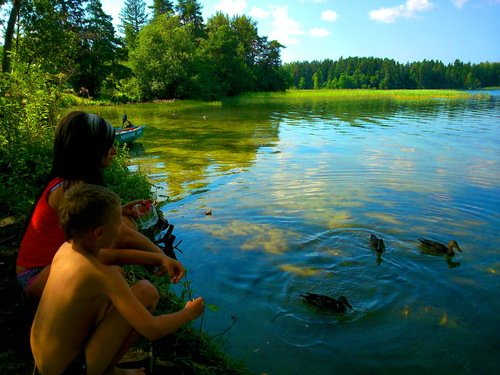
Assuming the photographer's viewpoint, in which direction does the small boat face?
facing away from the viewer and to the right of the viewer

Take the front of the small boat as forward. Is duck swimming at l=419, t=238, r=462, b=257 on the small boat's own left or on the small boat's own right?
on the small boat's own right

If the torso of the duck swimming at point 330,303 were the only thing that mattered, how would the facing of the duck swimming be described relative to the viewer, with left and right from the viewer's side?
facing the viewer and to the right of the viewer

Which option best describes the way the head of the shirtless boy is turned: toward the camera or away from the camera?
away from the camera

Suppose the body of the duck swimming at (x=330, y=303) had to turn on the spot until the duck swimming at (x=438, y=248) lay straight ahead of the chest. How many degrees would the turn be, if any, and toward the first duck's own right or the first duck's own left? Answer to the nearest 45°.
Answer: approximately 90° to the first duck's own left

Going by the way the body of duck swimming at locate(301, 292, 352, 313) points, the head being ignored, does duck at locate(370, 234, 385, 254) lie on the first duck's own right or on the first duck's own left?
on the first duck's own left

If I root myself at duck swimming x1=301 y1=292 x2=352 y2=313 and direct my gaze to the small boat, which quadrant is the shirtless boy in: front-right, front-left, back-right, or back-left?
back-left

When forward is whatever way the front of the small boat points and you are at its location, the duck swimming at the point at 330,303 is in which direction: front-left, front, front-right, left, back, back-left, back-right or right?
back-right

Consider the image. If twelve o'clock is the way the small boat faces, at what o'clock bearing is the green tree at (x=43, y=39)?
The green tree is roughly at 5 o'clock from the small boat.

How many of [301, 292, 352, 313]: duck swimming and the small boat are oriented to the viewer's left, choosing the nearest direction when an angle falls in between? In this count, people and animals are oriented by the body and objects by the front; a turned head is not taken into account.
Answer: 0

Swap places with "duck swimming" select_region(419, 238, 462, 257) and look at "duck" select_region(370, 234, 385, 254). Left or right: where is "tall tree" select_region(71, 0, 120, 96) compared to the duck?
right

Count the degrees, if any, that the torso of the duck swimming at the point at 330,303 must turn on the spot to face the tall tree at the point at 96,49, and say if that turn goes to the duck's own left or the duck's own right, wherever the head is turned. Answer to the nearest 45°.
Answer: approximately 180°
